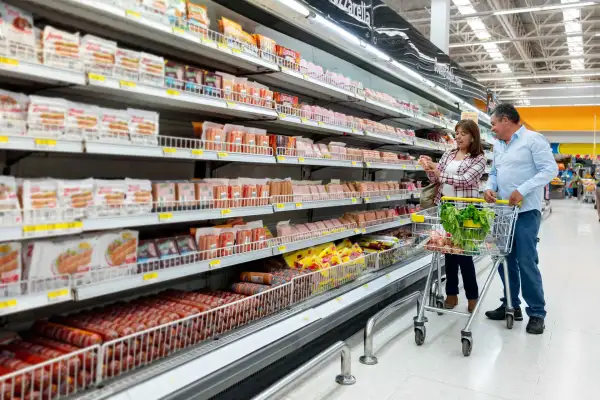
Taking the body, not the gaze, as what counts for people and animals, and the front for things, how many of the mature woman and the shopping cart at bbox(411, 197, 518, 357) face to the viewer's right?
0

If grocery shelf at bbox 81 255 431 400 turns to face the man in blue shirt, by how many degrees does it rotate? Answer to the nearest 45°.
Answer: approximately 90° to its left

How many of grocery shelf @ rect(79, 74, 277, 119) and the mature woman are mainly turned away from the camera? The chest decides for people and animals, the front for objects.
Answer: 0

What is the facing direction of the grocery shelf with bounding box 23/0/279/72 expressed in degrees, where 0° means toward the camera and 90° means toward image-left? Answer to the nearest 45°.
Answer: approximately 315°

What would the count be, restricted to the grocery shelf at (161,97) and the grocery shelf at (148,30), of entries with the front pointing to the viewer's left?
0

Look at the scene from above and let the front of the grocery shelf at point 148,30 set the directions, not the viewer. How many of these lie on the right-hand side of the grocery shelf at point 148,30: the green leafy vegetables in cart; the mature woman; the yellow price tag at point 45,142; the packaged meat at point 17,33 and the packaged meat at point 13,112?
3

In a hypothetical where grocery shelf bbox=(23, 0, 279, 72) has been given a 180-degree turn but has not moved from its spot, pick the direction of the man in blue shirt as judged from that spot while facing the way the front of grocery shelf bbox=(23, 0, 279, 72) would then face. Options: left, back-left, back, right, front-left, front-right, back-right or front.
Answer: back-right

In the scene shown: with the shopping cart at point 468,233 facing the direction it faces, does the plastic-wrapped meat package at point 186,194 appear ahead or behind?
ahead

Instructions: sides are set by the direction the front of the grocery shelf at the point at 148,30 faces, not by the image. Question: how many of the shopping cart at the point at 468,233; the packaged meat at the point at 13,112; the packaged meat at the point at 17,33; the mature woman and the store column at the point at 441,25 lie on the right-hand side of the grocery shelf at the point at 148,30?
2
